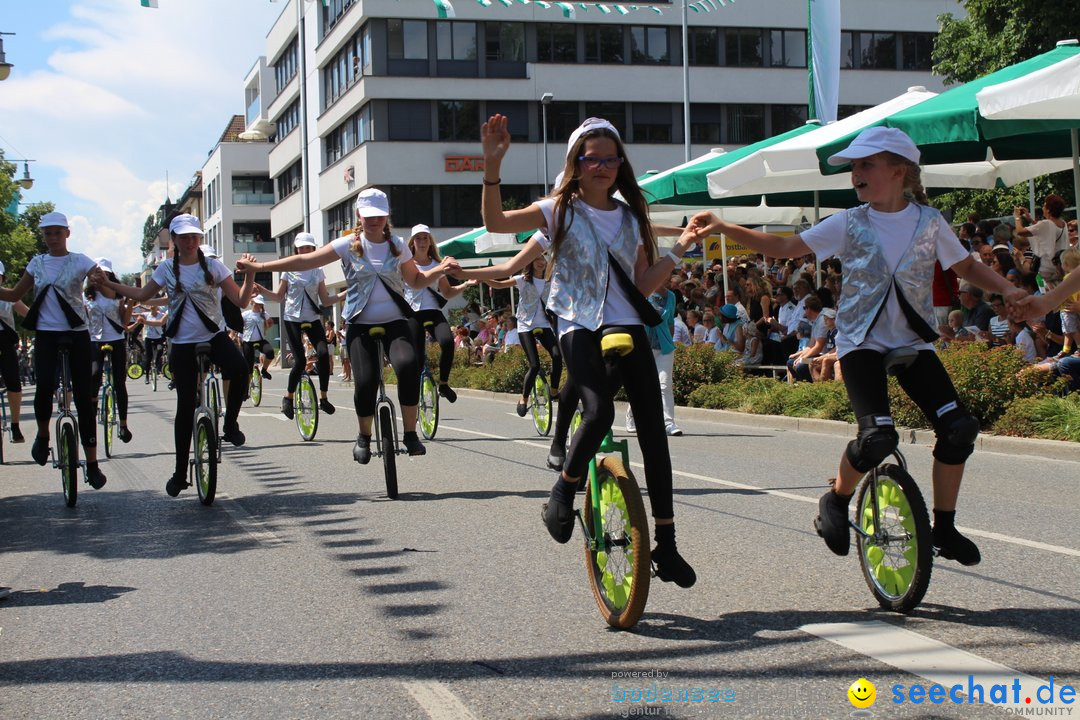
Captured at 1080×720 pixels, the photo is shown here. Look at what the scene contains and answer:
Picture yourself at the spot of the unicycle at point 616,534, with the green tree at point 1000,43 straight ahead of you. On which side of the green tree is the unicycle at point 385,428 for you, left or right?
left

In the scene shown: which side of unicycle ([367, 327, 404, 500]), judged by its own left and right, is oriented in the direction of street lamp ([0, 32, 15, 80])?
back

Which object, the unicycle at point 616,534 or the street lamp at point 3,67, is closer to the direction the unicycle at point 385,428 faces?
the unicycle

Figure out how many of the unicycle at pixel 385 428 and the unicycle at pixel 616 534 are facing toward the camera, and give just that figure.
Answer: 2

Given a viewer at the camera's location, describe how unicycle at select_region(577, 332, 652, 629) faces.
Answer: facing the viewer

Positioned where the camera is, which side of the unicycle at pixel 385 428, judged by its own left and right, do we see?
front

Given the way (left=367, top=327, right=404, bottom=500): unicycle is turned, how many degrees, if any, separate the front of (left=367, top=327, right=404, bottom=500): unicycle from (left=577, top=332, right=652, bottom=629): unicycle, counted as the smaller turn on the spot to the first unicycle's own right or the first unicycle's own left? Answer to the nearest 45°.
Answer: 0° — it already faces it

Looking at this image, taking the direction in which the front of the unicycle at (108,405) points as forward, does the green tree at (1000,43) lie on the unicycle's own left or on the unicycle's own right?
on the unicycle's own left

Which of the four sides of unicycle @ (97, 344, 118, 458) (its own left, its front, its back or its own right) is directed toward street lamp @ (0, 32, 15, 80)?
back

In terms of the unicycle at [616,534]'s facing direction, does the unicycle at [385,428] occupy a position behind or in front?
behind

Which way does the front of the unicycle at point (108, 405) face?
toward the camera

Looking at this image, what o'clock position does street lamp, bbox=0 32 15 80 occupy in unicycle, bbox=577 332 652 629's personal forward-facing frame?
The street lamp is roughly at 5 o'clock from the unicycle.
